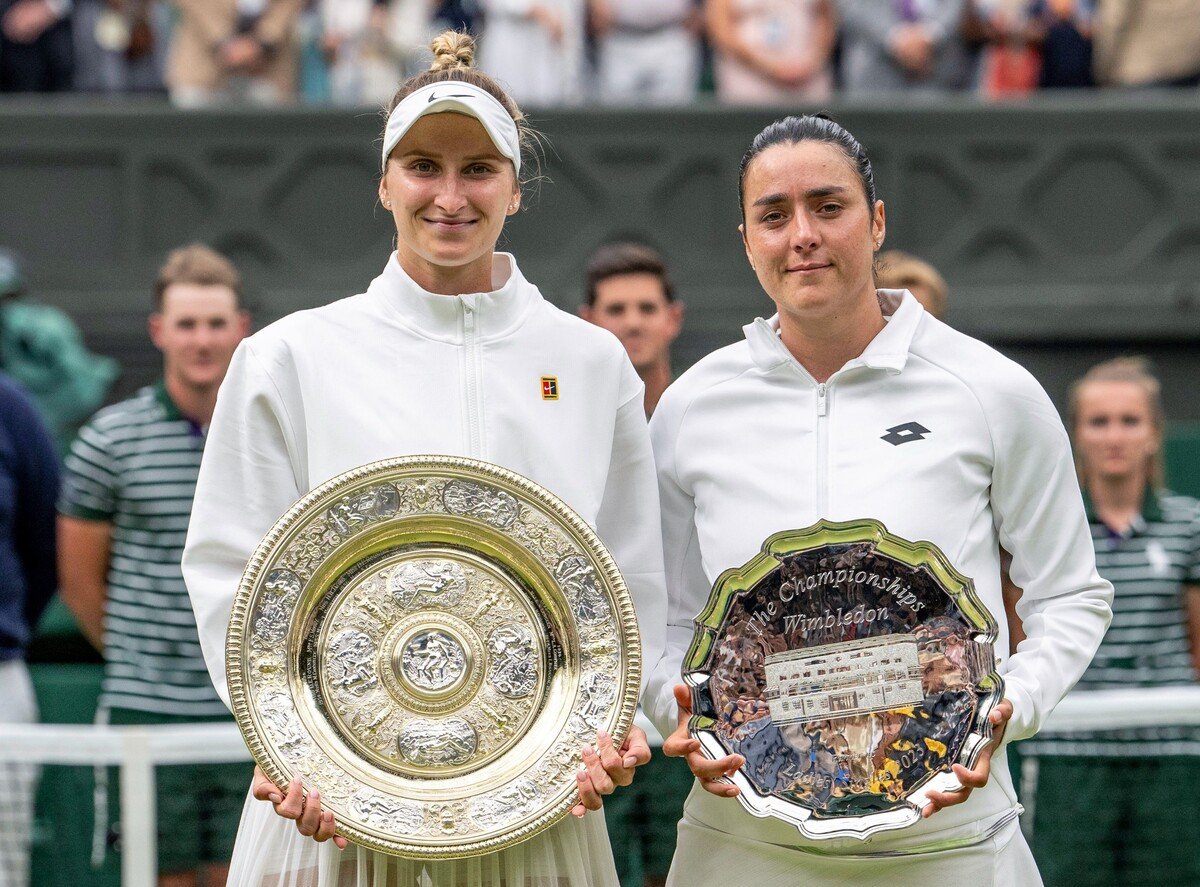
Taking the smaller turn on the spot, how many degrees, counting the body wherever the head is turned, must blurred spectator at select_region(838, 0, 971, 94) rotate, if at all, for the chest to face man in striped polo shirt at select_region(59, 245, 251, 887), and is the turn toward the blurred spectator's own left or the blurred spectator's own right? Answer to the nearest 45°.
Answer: approximately 45° to the blurred spectator's own right

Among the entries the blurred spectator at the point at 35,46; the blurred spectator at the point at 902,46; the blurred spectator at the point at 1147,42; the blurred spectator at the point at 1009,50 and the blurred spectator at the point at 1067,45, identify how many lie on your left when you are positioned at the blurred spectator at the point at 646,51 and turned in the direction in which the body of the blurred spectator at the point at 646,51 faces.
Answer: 4

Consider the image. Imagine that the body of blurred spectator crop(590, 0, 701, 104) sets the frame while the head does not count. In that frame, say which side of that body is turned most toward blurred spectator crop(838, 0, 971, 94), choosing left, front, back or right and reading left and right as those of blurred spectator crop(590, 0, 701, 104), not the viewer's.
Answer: left

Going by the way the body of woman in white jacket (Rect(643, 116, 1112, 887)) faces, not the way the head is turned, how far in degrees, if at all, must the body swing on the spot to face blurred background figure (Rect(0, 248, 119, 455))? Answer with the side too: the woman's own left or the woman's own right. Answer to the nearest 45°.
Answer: approximately 135° to the woman's own right

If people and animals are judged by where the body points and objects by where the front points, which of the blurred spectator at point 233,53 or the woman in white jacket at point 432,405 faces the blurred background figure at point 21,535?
the blurred spectator

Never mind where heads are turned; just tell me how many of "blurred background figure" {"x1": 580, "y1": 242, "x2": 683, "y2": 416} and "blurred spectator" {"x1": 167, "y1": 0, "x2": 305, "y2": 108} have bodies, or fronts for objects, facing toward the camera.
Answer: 2

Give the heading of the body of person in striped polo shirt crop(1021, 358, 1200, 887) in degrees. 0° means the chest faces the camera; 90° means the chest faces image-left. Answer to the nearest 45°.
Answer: approximately 0°
